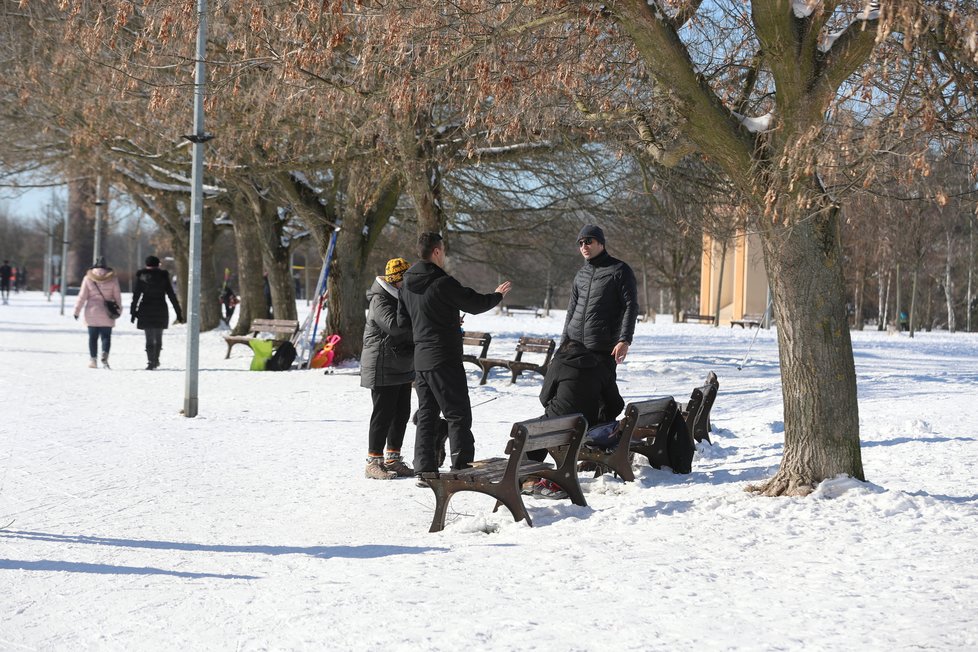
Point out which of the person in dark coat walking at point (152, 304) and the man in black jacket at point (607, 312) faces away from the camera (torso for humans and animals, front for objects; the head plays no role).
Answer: the person in dark coat walking

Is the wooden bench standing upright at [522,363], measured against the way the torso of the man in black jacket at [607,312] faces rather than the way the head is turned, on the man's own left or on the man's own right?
on the man's own right

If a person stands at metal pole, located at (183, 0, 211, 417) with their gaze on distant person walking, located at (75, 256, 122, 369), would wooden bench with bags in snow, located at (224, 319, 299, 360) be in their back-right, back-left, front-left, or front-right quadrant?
front-right

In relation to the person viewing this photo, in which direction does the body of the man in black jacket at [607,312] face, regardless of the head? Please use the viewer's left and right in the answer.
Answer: facing the viewer and to the left of the viewer

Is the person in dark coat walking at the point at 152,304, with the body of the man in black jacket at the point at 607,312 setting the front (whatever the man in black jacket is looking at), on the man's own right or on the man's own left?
on the man's own right

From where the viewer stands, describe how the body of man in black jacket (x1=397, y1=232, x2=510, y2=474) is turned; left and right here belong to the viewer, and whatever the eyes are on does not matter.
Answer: facing away from the viewer and to the right of the viewer

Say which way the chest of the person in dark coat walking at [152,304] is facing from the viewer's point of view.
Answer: away from the camera

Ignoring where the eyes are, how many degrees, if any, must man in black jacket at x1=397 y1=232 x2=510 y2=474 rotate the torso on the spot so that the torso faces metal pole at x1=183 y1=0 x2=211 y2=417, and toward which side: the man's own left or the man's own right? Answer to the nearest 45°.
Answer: approximately 90° to the man's own left

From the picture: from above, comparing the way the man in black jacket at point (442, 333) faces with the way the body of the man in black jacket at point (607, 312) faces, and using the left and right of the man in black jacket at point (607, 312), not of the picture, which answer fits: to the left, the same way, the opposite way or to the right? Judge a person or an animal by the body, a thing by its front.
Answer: the opposite way
